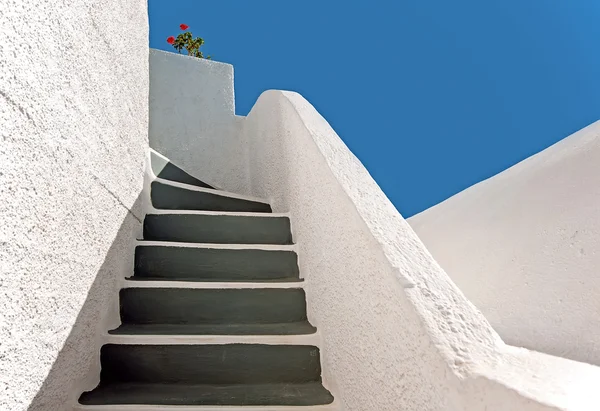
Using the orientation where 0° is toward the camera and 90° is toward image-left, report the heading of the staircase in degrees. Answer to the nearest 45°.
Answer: approximately 0°

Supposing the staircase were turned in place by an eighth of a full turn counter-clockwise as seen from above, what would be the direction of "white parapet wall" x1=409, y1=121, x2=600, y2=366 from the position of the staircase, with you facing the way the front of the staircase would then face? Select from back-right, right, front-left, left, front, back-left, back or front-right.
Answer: front-left

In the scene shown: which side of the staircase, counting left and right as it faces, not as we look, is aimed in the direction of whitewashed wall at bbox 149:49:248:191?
back

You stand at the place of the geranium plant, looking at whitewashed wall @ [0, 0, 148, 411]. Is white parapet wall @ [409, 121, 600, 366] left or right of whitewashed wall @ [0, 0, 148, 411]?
left
